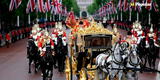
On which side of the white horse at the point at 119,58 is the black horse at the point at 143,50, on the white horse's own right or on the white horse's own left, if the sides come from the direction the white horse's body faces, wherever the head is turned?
on the white horse's own left

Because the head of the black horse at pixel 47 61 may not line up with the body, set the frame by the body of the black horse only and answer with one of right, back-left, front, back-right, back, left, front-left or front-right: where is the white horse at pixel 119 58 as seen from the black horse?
front-left

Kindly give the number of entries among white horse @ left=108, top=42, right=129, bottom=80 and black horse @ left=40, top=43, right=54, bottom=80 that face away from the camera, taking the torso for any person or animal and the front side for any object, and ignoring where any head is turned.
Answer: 0

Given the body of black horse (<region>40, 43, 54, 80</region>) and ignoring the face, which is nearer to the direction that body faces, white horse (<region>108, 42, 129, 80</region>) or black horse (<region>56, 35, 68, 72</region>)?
the white horse

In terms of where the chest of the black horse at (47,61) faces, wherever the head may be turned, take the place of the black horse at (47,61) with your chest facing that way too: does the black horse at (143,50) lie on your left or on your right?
on your left

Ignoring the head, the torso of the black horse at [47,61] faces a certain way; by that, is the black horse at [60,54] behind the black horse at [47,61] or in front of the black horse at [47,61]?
behind

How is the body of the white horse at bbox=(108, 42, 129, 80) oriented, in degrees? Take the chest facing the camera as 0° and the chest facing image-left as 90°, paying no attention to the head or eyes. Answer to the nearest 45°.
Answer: approximately 315°

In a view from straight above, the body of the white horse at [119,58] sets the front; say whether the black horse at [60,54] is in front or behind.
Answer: behind
